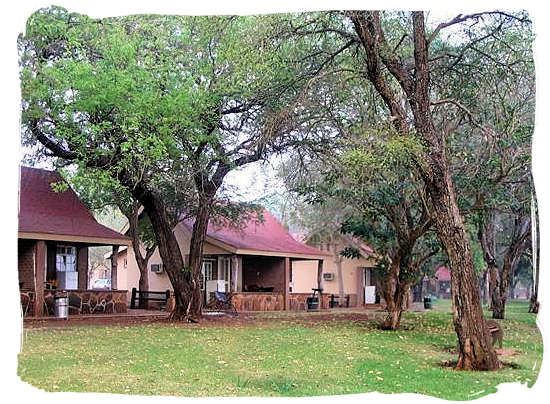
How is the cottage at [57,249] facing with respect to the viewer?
toward the camera

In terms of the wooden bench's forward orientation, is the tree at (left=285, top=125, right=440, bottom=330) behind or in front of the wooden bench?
in front

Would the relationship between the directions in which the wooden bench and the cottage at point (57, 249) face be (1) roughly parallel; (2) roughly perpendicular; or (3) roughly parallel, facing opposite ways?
roughly parallel

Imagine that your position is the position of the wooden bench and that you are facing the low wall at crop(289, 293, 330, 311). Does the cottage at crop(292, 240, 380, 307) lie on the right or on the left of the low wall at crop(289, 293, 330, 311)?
left

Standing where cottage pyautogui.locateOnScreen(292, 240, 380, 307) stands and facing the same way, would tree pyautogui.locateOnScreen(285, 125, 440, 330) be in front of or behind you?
in front

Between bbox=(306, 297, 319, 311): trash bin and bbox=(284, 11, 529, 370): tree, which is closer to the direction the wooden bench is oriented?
the tree

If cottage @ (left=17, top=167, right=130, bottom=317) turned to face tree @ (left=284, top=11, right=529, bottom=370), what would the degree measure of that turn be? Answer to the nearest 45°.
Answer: approximately 45° to its left

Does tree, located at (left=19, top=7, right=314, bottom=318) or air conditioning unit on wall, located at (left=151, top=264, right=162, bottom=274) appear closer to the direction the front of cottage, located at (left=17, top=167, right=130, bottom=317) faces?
the tree

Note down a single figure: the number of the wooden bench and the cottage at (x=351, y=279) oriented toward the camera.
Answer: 2

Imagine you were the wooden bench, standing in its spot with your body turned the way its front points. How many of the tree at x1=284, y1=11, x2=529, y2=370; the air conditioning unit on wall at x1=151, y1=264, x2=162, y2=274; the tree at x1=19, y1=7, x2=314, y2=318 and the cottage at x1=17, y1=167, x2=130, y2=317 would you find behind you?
1

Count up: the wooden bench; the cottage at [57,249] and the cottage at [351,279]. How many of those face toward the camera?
3
